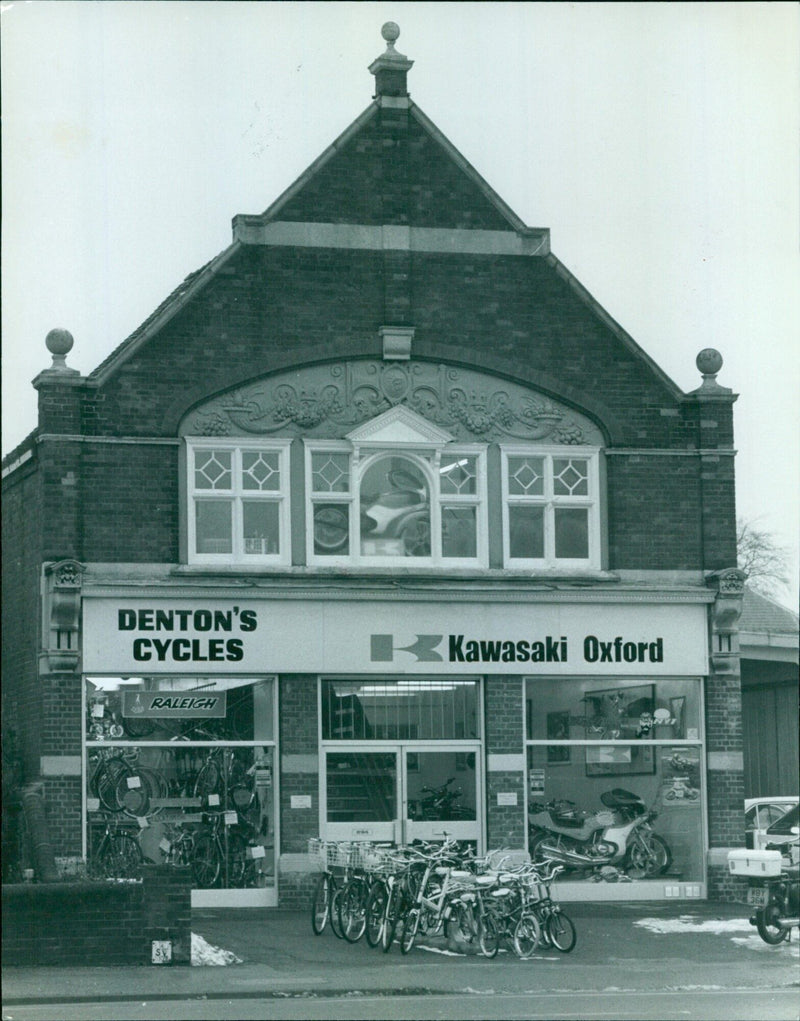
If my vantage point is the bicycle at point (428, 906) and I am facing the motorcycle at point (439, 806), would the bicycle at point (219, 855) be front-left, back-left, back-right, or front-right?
front-left

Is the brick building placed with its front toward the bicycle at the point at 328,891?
yes

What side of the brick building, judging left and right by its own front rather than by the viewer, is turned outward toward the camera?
front

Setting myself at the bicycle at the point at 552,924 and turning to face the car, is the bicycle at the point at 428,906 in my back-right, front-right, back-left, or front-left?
back-left

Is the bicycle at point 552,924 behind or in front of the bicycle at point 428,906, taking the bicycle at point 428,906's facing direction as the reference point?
behind
